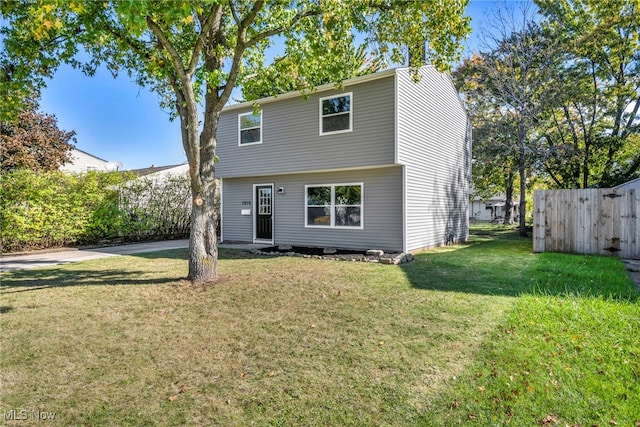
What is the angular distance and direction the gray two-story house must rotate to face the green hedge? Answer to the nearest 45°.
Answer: approximately 45° to its right

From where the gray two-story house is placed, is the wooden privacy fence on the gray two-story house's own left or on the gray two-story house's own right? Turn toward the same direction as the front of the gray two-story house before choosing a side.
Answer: on the gray two-story house's own left

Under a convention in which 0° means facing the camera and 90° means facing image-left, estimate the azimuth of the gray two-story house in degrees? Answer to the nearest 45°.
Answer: approximately 45°

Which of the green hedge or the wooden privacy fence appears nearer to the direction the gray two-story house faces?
the green hedge

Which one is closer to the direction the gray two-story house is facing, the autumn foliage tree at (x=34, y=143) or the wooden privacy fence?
the autumn foliage tree

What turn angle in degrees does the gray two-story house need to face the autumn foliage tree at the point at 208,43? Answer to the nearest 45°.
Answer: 0° — it already faces it

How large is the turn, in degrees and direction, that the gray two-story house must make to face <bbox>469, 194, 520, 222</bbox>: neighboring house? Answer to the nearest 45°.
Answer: approximately 180°

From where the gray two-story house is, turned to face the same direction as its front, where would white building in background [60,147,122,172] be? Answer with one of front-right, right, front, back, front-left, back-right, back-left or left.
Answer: right
